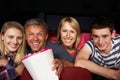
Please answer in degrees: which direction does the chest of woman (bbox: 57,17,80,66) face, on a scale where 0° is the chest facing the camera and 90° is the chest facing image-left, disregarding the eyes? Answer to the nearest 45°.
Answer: approximately 0°

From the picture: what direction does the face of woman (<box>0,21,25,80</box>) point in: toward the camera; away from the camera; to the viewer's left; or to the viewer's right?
toward the camera

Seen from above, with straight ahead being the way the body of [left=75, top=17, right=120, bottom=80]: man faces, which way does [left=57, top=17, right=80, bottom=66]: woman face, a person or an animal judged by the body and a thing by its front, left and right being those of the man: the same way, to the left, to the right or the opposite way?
the same way

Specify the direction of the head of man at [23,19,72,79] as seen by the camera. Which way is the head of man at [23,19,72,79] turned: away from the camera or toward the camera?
toward the camera

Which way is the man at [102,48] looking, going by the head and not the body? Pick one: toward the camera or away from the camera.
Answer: toward the camera

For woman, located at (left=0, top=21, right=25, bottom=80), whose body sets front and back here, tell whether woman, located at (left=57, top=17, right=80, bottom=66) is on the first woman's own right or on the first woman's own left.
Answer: on the first woman's own left

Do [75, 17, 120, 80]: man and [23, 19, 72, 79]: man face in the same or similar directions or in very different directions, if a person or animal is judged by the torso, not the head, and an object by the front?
same or similar directions

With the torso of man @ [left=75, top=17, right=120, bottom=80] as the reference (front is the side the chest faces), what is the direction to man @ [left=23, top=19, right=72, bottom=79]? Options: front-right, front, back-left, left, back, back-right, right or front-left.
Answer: right

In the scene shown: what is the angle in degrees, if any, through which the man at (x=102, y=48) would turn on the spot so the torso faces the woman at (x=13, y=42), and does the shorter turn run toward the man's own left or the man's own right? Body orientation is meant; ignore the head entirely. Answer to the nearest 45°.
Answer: approximately 90° to the man's own right

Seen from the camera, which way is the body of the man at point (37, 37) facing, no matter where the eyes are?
toward the camera
